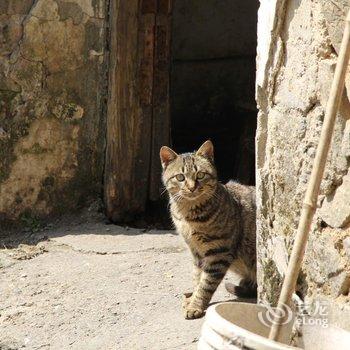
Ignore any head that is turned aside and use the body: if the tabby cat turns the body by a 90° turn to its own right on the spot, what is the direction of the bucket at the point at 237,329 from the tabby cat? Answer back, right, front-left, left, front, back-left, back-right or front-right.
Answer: back-left

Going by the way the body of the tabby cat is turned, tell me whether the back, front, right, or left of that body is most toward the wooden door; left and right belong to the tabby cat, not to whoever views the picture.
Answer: right

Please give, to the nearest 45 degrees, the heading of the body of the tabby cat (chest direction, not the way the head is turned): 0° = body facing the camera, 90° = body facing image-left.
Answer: approximately 45°
